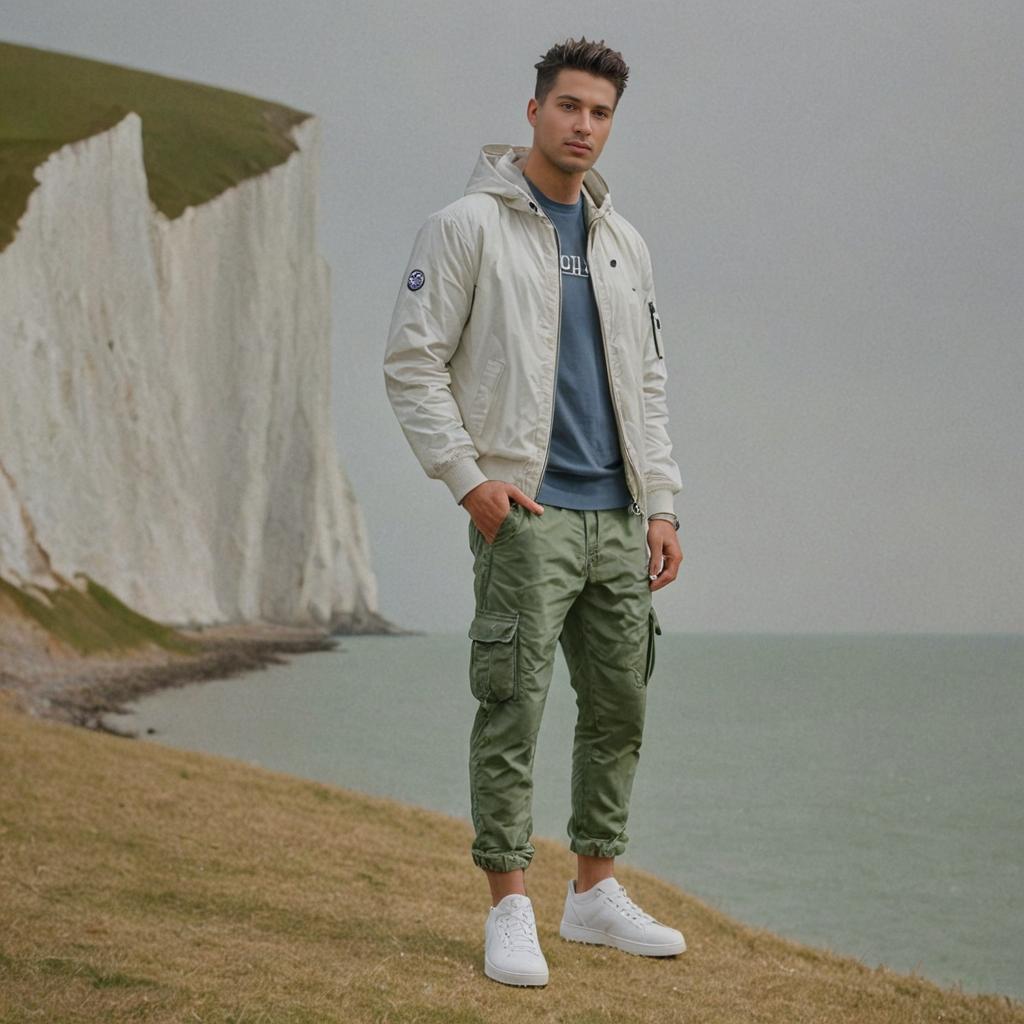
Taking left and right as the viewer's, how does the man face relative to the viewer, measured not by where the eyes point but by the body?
facing the viewer and to the right of the viewer

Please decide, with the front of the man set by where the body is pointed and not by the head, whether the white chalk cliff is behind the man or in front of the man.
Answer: behind
